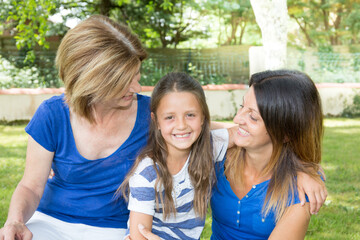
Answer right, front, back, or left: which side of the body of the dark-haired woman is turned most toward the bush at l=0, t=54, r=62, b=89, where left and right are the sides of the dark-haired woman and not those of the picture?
right

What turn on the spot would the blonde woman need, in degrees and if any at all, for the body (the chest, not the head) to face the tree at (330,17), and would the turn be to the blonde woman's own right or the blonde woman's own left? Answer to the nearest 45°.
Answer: approximately 135° to the blonde woman's own left

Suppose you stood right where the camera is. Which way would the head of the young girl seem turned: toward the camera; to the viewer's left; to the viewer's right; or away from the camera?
toward the camera

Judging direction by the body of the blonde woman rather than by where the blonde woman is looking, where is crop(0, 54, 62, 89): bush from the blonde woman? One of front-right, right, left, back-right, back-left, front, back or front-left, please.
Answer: back

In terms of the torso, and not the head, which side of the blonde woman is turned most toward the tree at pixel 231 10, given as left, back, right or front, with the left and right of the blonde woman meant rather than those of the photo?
back

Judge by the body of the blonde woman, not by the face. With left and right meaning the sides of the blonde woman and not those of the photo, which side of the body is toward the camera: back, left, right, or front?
front

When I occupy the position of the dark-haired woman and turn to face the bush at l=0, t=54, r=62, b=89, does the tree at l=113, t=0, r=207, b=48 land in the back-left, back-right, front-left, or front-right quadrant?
front-right

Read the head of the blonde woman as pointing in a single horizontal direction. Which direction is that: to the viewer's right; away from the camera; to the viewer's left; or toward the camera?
to the viewer's right

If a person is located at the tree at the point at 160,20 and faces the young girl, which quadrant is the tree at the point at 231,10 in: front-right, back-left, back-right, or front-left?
back-left

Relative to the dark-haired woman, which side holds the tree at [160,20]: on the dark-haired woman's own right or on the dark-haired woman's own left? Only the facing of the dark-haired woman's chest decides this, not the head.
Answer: on the dark-haired woman's own right

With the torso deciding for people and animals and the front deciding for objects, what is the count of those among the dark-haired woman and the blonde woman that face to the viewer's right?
0

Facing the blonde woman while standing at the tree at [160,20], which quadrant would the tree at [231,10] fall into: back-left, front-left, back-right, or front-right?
back-left

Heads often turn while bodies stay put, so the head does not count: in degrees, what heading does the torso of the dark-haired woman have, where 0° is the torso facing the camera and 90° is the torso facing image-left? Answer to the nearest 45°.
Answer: approximately 45°

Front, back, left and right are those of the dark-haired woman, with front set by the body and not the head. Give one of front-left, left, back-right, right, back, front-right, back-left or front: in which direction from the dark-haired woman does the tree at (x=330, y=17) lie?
back-right

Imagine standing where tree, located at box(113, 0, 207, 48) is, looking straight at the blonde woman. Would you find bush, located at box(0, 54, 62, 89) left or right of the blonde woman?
right
